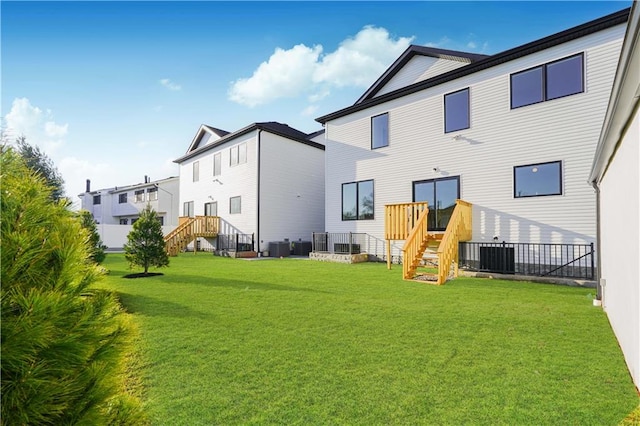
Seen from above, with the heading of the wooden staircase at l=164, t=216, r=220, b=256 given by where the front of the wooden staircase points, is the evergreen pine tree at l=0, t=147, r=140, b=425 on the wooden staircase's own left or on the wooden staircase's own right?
on the wooden staircase's own left

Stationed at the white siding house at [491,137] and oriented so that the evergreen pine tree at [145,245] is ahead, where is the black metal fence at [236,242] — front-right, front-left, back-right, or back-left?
front-right

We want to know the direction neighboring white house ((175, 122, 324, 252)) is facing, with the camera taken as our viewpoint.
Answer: facing away from the viewer and to the right of the viewer

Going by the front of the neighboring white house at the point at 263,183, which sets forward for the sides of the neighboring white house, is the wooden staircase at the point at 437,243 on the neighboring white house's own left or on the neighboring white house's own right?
on the neighboring white house's own right

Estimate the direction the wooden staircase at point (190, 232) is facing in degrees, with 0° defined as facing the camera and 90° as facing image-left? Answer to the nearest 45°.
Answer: approximately 90°

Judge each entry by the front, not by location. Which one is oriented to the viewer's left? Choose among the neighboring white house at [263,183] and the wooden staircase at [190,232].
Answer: the wooden staircase
